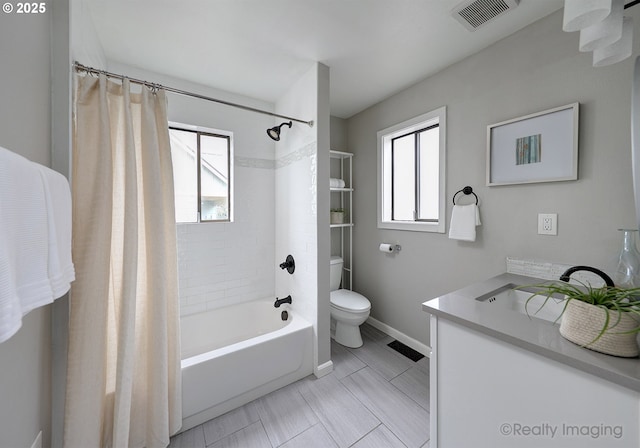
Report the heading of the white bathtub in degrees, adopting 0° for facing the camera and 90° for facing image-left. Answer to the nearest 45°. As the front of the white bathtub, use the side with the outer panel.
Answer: approximately 315°

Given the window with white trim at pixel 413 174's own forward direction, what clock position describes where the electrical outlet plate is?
The electrical outlet plate is roughly at 9 o'clock from the window with white trim.

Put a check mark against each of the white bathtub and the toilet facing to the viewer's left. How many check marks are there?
0

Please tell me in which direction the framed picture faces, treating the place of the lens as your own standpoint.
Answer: facing the viewer and to the left of the viewer

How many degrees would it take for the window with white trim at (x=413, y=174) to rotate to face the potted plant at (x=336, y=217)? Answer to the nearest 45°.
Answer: approximately 45° to its right

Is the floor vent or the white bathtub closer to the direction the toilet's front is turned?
the floor vent

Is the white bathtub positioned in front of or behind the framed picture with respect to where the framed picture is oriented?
in front

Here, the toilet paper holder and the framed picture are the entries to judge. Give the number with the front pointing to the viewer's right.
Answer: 0

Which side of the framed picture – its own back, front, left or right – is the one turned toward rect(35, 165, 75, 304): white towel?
front

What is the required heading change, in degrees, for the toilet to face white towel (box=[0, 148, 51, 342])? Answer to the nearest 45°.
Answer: approximately 45° to its right

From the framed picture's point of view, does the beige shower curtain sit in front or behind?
in front
